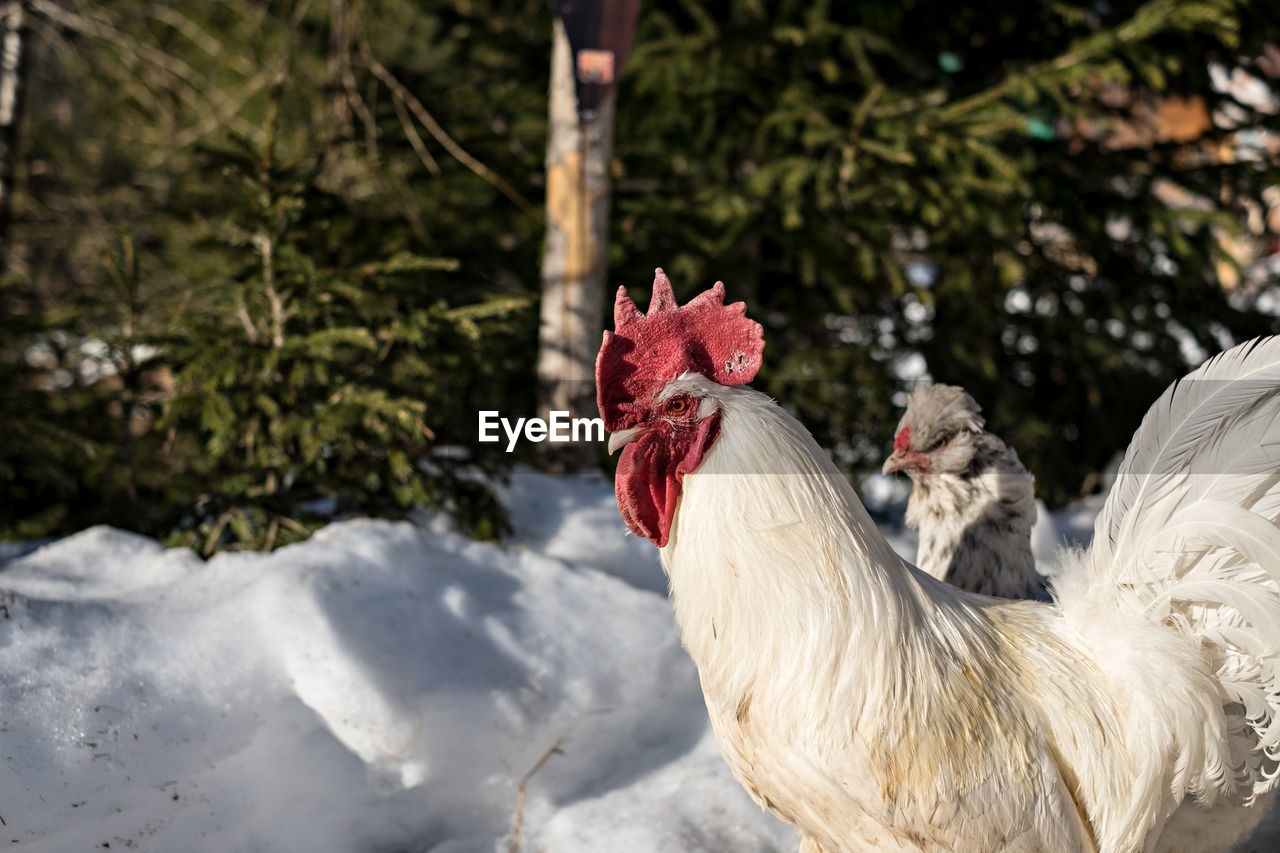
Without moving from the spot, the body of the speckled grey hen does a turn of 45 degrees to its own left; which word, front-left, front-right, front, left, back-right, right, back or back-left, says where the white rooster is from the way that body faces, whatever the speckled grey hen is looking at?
front-left

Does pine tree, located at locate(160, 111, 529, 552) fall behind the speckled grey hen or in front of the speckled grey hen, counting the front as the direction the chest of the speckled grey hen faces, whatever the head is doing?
in front

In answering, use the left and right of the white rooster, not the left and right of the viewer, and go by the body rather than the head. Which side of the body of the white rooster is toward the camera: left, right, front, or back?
left

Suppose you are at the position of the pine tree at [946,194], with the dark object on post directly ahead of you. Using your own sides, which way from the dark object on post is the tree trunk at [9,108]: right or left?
right

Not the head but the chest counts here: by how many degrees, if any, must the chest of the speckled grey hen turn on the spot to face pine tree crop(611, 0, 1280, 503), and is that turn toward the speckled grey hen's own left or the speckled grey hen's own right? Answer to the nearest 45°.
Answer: approximately 90° to the speckled grey hen's own right

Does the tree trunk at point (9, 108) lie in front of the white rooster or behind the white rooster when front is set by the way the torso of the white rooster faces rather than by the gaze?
in front

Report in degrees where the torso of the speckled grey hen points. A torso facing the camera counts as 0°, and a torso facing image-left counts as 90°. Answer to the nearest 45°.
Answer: approximately 90°

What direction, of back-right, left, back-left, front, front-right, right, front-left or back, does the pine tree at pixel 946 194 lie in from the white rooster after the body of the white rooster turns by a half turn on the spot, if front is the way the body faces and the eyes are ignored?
left
